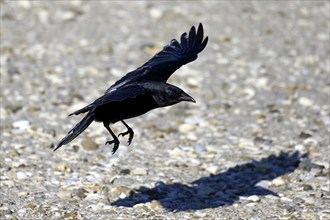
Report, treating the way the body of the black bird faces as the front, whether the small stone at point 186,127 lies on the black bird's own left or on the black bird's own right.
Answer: on the black bird's own left

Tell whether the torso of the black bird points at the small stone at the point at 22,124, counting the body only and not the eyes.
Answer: no

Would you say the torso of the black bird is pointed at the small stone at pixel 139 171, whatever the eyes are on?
no

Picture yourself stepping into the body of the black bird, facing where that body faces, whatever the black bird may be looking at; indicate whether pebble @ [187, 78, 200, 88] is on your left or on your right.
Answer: on your left

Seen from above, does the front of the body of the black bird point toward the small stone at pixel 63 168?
no

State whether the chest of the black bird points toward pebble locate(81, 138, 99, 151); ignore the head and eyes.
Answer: no

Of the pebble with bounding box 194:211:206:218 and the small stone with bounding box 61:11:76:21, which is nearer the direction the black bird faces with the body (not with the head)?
the pebble

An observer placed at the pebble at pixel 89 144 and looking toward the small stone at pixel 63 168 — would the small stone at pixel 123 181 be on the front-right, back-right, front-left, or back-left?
front-left

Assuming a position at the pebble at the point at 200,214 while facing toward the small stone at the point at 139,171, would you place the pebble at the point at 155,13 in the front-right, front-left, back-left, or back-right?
front-right

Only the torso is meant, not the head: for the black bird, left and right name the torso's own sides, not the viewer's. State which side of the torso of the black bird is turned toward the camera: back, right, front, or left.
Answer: right
